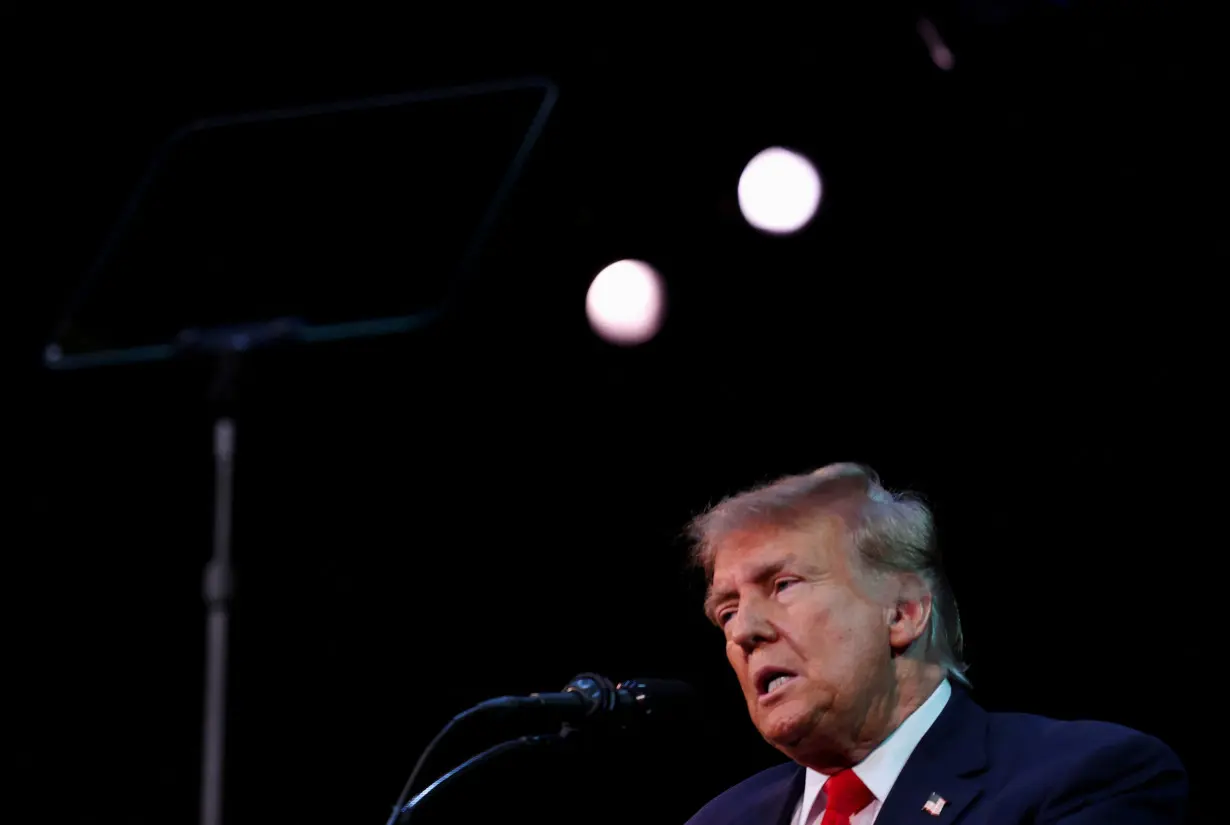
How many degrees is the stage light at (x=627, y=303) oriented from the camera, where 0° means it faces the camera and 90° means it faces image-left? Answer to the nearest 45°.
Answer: approximately 0°

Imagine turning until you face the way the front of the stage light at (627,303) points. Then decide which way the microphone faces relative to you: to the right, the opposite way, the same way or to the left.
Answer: to the left

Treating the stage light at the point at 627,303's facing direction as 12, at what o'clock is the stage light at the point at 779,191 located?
the stage light at the point at 779,191 is roughly at 10 o'clock from the stage light at the point at 627,303.

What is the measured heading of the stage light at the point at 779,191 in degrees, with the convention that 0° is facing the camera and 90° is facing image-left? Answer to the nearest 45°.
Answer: approximately 0°

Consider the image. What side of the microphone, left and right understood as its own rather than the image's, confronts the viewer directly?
right

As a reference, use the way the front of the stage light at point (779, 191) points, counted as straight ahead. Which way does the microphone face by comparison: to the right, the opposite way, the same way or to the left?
to the left

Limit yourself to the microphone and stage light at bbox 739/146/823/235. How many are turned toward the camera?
1

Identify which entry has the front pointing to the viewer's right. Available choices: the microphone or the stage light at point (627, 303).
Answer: the microphone

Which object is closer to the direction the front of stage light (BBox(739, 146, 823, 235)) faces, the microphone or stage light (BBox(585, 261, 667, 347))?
the microphone
